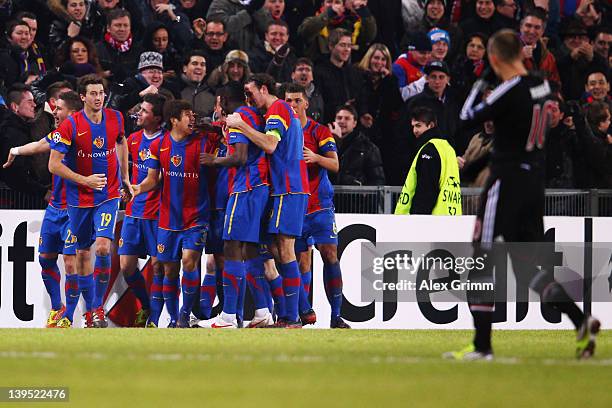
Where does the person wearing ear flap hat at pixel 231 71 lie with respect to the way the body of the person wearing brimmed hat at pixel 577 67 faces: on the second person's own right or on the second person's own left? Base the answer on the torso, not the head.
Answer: on the second person's own right

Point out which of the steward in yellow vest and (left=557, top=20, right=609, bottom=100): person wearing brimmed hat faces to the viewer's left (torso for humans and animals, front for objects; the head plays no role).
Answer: the steward in yellow vest

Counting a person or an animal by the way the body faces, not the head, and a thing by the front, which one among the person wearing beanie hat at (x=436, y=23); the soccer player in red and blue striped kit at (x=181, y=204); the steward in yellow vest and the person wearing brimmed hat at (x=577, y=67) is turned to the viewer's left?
the steward in yellow vest

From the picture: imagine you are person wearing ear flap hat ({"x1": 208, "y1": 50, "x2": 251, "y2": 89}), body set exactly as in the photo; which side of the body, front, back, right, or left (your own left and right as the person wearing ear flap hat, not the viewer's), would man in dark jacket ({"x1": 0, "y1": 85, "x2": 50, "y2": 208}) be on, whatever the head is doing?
right

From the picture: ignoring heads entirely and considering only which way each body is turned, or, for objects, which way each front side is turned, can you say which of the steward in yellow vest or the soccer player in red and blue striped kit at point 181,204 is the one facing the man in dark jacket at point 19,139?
the steward in yellow vest

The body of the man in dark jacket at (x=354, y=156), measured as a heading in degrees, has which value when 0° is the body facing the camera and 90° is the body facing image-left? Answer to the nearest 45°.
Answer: approximately 45°

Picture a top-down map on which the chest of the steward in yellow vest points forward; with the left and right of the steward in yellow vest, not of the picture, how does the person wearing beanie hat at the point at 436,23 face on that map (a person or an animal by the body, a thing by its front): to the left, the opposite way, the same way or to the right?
to the left

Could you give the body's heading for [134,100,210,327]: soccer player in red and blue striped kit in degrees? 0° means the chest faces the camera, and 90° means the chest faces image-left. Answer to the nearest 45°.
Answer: approximately 0°

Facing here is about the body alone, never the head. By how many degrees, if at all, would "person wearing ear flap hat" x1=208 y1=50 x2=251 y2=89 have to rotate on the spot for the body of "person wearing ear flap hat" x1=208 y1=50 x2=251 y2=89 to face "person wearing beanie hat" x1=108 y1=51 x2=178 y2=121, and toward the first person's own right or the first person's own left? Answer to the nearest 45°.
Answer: approximately 90° to the first person's own right

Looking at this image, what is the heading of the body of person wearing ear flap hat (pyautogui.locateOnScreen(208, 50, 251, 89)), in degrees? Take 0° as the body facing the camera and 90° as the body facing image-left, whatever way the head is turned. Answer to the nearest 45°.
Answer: approximately 0°
